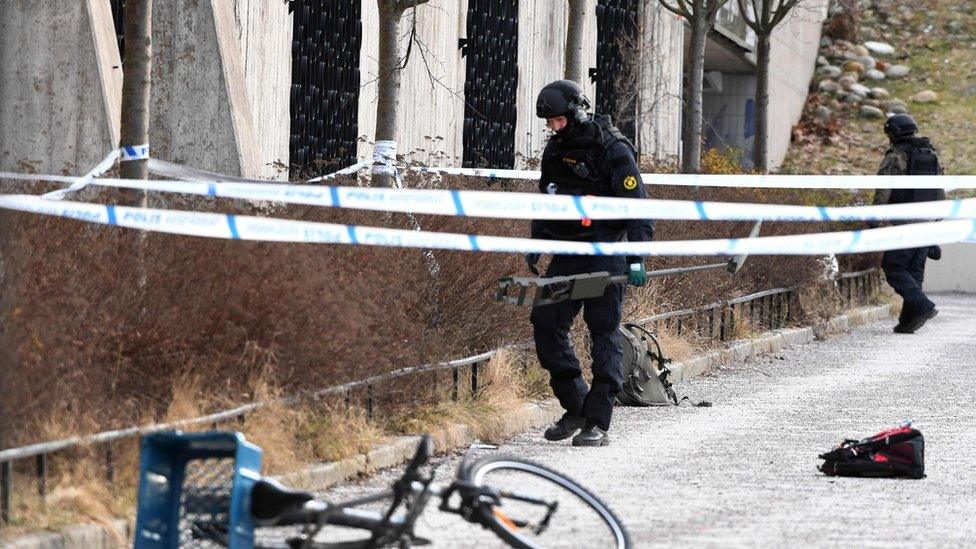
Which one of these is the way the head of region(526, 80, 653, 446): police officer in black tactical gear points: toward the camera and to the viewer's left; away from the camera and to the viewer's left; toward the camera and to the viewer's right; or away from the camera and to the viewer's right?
toward the camera and to the viewer's left

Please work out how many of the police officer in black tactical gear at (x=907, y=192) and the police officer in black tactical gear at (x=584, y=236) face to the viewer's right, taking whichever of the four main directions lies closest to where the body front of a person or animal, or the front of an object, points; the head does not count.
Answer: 0
